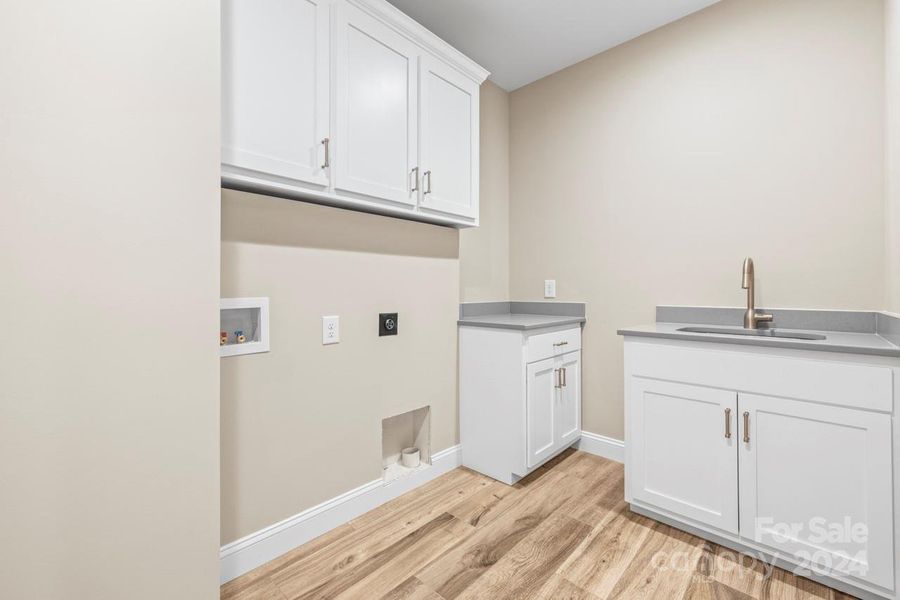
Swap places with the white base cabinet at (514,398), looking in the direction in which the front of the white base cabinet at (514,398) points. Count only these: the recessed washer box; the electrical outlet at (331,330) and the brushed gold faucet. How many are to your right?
2

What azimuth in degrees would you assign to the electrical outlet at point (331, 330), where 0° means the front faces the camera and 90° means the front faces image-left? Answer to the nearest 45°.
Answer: approximately 315°

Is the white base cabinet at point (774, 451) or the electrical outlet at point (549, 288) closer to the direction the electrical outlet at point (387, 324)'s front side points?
the white base cabinet

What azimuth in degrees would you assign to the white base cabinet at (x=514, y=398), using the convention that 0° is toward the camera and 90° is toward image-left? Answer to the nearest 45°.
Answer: approximately 315°

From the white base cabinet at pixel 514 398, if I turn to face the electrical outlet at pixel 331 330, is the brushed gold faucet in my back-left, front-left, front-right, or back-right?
back-left

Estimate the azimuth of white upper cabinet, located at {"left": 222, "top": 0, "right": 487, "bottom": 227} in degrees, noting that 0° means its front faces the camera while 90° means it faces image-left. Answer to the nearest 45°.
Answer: approximately 315°
